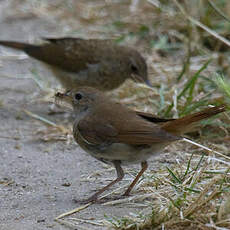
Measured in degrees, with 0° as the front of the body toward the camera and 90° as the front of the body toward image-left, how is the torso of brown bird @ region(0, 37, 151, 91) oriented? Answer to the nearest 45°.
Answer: approximately 270°

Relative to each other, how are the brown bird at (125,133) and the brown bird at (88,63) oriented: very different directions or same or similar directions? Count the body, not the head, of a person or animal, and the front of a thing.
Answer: very different directions

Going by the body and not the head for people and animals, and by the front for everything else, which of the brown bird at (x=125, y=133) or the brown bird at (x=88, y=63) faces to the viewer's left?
the brown bird at (x=125, y=133)

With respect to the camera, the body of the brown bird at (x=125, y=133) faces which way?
to the viewer's left

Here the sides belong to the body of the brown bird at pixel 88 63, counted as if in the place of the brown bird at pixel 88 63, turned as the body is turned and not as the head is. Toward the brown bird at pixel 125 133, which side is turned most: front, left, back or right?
right

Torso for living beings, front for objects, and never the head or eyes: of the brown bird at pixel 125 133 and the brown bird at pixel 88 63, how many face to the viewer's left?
1

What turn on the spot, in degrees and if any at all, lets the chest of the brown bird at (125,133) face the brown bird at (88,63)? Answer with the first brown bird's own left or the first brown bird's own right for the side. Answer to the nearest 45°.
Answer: approximately 90° to the first brown bird's own right
